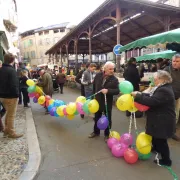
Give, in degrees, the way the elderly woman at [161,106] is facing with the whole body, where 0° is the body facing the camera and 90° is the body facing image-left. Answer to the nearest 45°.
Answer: approximately 90°

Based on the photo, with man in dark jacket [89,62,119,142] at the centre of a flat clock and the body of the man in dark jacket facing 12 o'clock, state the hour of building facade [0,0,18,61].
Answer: The building facade is roughly at 5 o'clock from the man in dark jacket.

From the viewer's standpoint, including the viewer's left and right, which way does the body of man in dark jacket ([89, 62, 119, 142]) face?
facing the viewer

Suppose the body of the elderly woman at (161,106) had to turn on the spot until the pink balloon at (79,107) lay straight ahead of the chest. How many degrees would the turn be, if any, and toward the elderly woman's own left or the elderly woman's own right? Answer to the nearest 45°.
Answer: approximately 45° to the elderly woman's own right

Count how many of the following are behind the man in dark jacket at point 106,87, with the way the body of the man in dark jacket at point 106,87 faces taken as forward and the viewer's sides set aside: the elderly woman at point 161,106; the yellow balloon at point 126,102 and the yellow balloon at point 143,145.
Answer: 0

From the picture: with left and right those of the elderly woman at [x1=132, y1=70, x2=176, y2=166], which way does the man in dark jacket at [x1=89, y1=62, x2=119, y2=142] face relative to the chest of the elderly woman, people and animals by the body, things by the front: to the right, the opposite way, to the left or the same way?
to the left

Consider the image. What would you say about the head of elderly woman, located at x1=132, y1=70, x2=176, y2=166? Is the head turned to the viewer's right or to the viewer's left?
to the viewer's left

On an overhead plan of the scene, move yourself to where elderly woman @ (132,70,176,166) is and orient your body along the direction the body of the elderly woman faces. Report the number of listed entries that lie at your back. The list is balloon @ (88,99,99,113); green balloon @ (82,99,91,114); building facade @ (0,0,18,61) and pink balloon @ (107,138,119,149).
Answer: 0

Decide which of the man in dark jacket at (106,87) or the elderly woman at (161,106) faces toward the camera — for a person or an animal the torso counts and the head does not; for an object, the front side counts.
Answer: the man in dark jacket

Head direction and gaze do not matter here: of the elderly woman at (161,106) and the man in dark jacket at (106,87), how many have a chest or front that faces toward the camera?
1

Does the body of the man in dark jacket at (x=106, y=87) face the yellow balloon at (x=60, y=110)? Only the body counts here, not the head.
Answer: no
